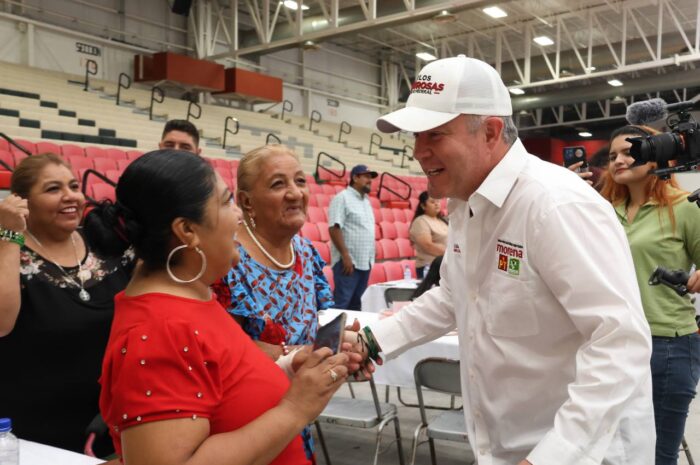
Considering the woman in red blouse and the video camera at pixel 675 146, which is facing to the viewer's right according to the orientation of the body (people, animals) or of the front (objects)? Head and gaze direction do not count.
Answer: the woman in red blouse

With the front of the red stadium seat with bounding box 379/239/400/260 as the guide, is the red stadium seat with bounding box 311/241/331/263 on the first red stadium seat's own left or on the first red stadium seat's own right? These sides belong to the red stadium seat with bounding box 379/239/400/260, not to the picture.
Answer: on the first red stadium seat's own right

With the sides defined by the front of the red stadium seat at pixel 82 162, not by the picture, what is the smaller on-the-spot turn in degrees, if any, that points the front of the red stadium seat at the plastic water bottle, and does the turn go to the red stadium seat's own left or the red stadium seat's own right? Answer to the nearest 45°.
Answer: approximately 45° to the red stadium seat's own right

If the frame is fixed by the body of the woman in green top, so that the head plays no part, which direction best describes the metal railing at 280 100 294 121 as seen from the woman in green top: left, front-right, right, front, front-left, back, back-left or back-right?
right

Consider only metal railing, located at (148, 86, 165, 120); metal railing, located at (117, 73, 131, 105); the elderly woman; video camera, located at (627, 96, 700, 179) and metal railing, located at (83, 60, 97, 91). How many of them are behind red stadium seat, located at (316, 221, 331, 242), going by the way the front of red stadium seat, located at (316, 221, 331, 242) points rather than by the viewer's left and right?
3

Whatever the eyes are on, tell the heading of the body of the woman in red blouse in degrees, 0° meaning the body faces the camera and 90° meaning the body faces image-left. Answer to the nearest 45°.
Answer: approximately 270°

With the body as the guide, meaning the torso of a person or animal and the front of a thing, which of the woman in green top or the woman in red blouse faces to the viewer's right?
the woman in red blouse

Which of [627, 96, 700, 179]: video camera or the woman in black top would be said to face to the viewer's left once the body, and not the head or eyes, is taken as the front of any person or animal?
the video camera

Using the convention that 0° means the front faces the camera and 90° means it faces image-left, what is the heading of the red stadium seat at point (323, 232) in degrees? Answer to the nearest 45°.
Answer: approximately 315°

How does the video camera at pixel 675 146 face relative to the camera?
to the viewer's left

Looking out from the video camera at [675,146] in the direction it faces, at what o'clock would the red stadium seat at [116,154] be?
The red stadium seat is roughly at 1 o'clock from the video camera.

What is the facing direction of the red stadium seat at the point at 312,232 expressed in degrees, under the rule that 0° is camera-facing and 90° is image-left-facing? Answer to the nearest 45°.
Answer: approximately 315°

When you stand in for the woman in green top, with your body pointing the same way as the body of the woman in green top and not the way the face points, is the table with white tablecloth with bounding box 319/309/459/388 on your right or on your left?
on your right
